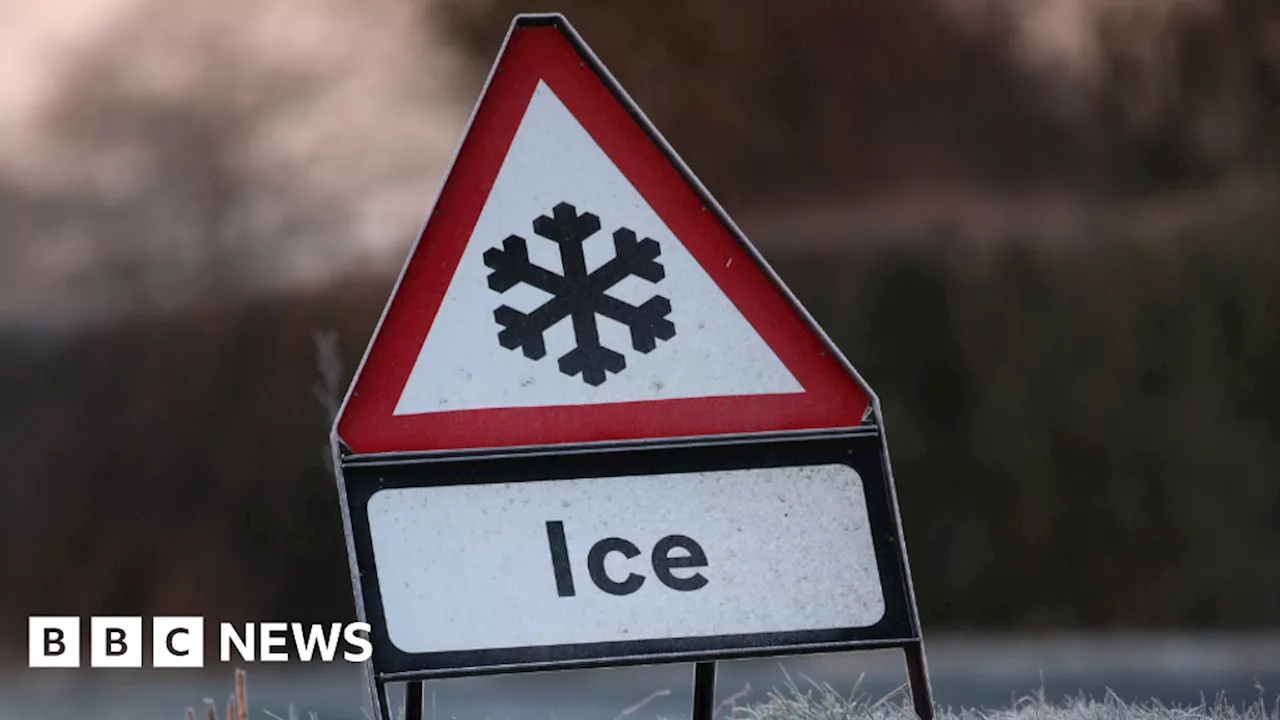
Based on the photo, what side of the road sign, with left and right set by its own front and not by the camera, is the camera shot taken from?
front
